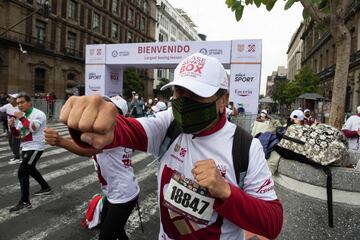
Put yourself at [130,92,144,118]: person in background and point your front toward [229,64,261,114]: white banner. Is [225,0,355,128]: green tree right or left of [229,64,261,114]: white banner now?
right

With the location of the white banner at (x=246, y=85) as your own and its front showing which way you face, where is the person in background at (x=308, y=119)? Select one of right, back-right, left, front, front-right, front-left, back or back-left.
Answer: front-left

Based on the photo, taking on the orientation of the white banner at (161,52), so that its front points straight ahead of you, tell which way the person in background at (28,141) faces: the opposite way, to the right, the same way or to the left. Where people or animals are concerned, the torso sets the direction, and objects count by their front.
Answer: the same way

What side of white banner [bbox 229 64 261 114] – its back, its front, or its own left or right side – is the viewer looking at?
front

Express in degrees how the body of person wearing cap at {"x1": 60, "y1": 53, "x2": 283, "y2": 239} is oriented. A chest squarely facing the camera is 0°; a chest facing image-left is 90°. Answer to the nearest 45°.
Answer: approximately 45°

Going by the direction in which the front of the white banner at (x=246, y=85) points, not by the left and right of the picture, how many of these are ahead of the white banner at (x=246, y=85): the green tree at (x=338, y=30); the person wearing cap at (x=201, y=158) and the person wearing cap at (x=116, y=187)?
3

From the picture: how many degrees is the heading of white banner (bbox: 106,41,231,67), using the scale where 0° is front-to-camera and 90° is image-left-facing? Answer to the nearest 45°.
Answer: approximately 0°

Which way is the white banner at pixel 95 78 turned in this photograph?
toward the camera

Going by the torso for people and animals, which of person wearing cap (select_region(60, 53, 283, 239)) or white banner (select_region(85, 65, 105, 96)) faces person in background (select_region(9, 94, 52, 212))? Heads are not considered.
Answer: the white banner

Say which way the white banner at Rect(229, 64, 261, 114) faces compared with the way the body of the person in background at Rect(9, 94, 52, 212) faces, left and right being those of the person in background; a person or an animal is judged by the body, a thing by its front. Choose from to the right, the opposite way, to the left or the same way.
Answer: the same way

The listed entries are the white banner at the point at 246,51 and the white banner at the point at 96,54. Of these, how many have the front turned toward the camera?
2

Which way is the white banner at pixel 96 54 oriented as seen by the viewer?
toward the camera

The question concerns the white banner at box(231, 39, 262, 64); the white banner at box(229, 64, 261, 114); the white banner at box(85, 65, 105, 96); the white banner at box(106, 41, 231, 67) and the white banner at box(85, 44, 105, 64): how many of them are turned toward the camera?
5

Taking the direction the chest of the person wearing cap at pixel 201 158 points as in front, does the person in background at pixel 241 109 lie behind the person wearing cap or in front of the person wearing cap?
behind

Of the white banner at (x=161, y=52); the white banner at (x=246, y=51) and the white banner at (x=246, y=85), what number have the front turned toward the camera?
3

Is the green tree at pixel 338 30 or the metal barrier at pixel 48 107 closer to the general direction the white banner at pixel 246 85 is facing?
the green tree

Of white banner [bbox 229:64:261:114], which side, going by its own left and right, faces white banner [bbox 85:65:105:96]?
right
